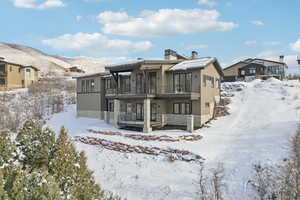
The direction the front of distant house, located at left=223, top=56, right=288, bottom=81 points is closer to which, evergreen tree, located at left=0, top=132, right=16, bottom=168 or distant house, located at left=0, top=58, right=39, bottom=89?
the evergreen tree

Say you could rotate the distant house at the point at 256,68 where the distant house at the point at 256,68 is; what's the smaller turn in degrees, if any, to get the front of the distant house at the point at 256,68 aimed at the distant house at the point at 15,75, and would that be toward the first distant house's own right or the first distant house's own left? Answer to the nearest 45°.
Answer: approximately 90° to the first distant house's own right

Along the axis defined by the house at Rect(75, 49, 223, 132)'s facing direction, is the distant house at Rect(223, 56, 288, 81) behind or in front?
behind

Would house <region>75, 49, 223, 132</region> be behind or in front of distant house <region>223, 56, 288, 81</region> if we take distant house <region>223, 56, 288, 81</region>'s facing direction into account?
in front

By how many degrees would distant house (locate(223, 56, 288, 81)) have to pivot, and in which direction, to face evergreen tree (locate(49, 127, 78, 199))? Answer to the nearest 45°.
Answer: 0° — it already faces it

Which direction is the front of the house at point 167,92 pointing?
toward the camera

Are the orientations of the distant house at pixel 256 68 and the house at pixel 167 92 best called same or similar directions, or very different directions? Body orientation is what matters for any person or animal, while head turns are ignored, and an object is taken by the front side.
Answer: same or similar directions

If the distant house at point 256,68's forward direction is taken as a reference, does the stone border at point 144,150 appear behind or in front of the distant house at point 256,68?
in front

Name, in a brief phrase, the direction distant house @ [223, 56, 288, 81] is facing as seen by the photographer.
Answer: facing the viewer

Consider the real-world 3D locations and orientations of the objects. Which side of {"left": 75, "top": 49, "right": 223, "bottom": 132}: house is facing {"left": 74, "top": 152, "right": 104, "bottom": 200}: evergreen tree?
front

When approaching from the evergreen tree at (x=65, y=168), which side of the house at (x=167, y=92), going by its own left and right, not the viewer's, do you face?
front

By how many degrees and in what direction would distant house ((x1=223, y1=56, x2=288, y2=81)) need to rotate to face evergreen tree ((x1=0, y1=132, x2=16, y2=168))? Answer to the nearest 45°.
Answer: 0° — it already faces it

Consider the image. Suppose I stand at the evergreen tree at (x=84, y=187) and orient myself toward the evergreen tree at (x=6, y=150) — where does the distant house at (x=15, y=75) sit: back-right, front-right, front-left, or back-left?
front-right

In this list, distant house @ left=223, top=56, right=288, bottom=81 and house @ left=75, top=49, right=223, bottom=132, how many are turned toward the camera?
2

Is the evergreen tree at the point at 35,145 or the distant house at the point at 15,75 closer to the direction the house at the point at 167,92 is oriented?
the evergreen tree

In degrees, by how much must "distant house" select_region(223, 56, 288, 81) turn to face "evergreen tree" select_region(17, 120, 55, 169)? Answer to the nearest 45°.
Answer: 0° — it already faces it
